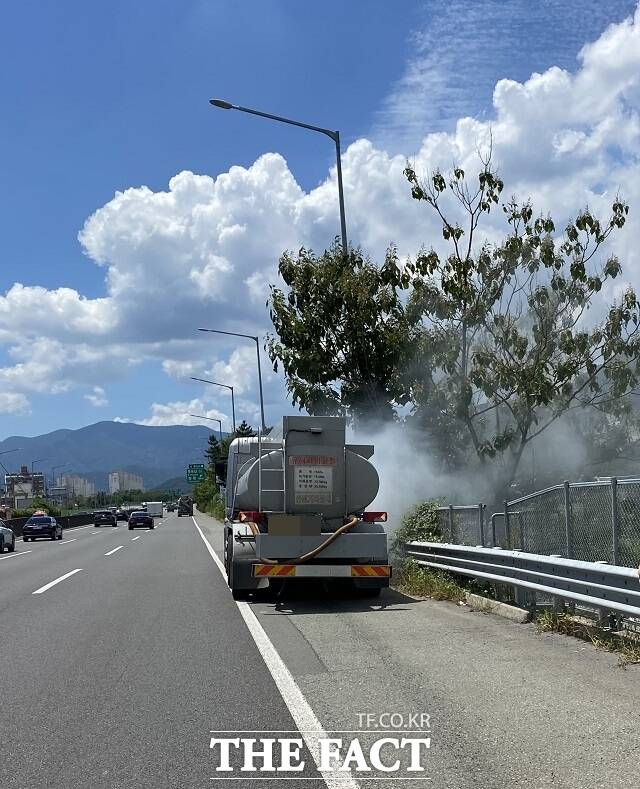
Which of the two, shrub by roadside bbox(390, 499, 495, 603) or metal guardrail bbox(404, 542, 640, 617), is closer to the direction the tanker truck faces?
the shrub by roadside

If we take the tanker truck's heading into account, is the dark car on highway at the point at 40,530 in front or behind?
in front

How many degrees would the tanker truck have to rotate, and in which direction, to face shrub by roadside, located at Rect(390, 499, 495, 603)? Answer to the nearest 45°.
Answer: approximately 135° to its right

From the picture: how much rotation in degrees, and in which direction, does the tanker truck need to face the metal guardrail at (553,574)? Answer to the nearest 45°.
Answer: approximately 135° to its right

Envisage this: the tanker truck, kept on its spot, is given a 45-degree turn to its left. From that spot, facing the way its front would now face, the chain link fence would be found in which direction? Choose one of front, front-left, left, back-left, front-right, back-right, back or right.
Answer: back

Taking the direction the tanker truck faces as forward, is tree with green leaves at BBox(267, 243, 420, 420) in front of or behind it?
in front

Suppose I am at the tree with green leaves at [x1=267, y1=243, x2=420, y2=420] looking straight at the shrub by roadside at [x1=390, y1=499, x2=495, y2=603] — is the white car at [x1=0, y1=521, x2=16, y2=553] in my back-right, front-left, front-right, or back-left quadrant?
back-right

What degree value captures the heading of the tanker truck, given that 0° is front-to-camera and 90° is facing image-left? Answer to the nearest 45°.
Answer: approximately 180°
